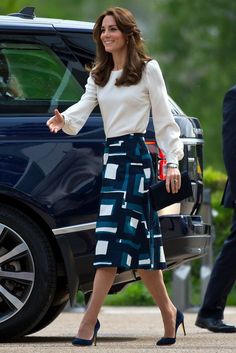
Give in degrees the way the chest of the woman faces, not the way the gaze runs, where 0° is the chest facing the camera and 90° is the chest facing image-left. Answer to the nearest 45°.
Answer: approximately 45°

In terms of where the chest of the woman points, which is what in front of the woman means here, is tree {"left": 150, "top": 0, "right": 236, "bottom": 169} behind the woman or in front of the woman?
behind

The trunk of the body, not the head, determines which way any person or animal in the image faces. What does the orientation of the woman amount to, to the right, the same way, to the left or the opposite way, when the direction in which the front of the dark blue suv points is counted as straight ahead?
to the left

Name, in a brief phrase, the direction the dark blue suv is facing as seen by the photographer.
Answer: facing away from the viewer and to the left of the viewer

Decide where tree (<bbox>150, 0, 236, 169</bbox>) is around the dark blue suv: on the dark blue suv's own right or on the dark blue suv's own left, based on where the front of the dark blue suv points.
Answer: on the dark blue suv's own right

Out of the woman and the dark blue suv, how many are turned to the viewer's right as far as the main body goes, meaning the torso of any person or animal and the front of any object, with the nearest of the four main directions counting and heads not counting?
0
